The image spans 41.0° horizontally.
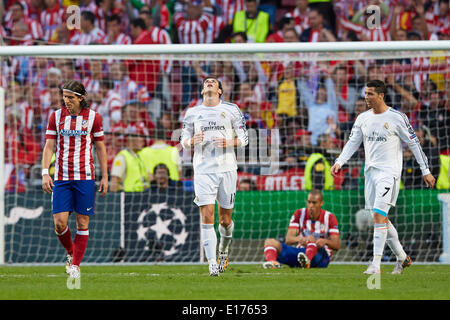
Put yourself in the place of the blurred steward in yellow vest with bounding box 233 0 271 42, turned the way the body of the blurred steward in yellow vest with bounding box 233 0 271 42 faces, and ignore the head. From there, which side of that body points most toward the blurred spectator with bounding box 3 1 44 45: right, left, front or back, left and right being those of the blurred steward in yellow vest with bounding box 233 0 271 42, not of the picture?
right

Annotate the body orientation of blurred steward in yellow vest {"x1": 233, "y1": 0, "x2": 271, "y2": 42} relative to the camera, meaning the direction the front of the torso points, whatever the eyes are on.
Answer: toward the camera

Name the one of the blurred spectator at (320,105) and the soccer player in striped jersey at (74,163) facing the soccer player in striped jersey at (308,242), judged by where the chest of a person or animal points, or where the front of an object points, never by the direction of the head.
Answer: the blurred spectator

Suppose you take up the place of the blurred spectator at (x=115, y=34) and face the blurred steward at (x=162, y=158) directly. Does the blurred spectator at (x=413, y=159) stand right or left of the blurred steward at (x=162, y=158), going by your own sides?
left

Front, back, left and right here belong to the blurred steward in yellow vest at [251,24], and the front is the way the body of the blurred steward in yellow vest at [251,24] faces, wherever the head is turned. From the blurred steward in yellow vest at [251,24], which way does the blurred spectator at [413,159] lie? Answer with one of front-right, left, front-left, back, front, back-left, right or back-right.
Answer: front-left

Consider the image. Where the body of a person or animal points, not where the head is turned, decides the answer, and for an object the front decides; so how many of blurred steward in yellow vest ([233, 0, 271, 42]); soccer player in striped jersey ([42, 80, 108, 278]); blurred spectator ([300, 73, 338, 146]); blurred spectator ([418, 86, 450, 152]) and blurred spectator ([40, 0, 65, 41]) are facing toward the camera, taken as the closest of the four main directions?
5

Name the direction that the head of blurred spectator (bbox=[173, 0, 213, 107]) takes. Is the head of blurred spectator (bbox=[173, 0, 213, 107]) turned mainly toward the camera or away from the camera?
toward the camera

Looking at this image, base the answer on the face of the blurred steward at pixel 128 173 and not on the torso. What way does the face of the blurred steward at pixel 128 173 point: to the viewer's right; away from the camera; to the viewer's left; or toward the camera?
toward the camera

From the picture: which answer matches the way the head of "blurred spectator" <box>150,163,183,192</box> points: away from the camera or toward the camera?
toward the camera

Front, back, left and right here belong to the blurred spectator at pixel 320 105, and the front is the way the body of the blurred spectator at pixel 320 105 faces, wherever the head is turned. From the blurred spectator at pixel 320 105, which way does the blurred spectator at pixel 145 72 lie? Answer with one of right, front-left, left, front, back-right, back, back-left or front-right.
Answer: right

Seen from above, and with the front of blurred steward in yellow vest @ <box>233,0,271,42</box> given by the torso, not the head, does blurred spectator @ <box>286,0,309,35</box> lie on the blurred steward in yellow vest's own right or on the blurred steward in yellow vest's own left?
on the blurred steward in yellow vest's own left

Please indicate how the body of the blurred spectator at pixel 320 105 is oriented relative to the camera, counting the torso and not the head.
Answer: toward the camera

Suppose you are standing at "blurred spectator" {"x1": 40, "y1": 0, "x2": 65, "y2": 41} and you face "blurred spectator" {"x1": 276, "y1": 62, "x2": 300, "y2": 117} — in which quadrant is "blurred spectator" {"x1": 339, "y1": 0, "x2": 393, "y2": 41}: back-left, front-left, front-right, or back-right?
front-left

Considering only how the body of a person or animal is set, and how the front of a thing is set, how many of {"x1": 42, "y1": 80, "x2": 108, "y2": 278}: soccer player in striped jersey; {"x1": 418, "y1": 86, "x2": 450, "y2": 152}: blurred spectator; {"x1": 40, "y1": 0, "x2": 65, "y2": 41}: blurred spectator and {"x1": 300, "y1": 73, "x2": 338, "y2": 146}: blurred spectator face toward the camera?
4

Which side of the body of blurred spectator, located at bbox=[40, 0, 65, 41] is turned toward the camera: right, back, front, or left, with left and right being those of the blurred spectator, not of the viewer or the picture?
front

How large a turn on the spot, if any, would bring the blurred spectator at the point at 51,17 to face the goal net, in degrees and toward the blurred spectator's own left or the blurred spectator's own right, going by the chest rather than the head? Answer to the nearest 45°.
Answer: approximately 45° to the blurred spectator's own left

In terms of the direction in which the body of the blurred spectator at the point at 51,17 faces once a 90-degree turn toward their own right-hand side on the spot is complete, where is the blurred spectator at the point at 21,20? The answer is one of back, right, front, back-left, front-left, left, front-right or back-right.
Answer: front
